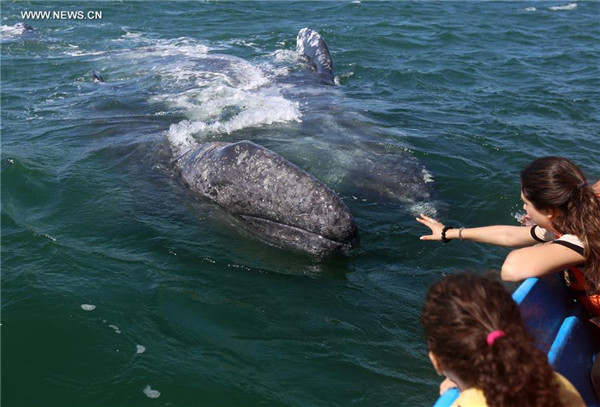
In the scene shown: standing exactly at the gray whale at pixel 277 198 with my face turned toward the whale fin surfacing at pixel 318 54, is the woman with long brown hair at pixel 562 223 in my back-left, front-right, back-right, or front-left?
back-right

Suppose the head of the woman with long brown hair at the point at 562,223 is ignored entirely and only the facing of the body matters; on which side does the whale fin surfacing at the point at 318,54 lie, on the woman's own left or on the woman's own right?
on the woman's own right

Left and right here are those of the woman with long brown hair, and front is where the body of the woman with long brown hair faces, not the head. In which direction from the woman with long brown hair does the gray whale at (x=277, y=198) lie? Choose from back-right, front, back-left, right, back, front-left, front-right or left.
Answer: front-right

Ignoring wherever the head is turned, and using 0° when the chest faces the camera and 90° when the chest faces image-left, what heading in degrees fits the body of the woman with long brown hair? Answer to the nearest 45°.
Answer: approximately 90°

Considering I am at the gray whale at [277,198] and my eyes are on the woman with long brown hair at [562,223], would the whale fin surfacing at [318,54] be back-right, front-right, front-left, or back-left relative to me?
back-left
